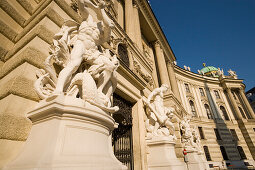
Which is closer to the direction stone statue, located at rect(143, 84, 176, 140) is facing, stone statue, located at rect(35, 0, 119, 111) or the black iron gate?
the stone statue

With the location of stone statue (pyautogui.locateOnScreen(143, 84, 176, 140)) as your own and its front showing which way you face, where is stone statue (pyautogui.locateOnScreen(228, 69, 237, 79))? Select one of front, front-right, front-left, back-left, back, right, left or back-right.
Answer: left

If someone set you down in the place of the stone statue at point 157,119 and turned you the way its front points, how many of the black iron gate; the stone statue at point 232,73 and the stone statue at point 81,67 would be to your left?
1

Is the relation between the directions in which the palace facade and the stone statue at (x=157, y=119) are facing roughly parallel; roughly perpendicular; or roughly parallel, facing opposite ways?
roughly parallel

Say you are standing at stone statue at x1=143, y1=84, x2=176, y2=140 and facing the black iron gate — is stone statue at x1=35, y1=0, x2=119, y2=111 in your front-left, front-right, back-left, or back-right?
front-left

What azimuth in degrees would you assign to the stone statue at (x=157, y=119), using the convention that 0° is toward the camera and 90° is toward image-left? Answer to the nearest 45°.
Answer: approximately 315°

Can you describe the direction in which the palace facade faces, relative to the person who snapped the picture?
facing the viewer and to the right of the viewer

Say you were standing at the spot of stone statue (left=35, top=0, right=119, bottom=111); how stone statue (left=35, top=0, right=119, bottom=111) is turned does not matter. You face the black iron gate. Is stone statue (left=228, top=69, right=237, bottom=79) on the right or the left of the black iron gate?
right
